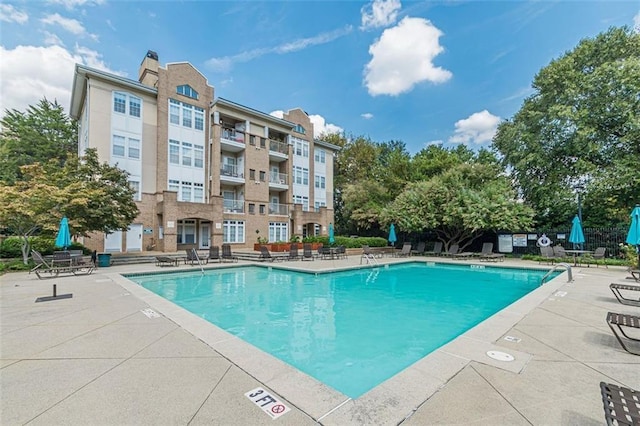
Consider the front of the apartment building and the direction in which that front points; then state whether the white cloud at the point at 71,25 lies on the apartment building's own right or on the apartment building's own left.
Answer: on the apartment building's own right

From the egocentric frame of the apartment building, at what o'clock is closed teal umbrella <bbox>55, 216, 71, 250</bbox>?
The closed teal umbrella is roughly at 2 o'clock from the apartment building.

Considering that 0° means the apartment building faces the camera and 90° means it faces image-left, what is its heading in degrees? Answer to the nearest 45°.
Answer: approximately 315°
